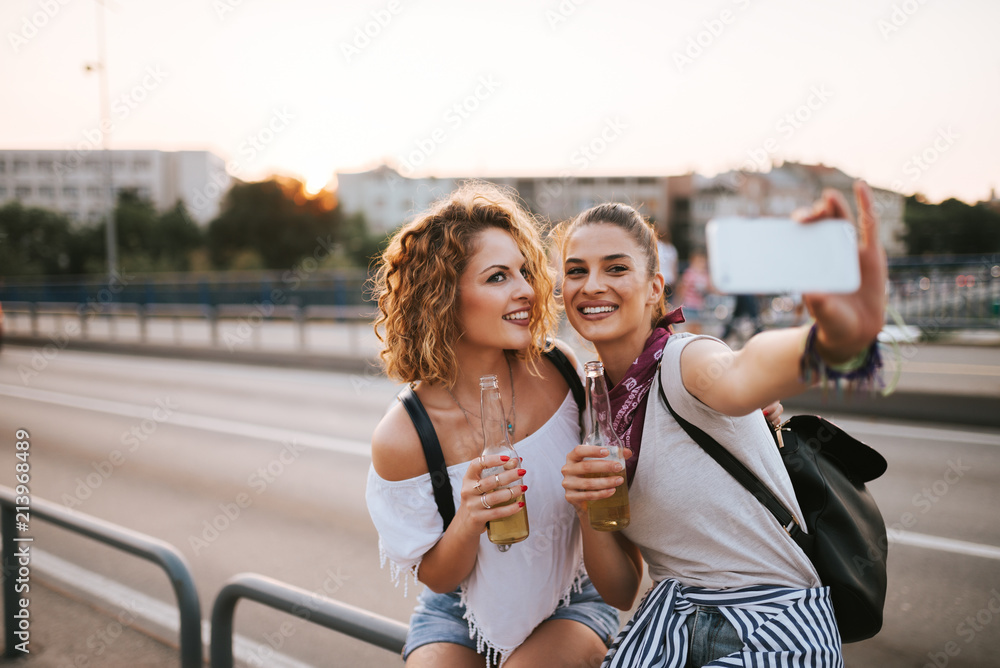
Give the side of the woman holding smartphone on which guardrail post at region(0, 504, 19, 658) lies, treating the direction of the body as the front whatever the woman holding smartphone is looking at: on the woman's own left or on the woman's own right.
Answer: on the woman's own right

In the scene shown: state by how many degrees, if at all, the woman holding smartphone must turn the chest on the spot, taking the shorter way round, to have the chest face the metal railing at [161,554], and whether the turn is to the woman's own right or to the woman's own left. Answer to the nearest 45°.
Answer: approximately 45° to the woman's own right

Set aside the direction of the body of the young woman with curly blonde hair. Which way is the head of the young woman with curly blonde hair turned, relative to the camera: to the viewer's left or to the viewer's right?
to the viewer's right

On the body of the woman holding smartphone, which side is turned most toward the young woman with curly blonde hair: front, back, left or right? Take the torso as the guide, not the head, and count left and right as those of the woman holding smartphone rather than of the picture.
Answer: right

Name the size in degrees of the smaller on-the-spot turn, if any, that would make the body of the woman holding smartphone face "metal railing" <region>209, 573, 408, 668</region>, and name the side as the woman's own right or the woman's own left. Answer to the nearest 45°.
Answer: approximately 45° to the woman's own right

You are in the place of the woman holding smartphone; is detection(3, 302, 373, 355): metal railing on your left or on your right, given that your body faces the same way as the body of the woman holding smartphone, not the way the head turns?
on your right

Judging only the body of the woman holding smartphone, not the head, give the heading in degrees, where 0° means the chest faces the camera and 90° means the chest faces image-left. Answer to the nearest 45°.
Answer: approximately 45°
